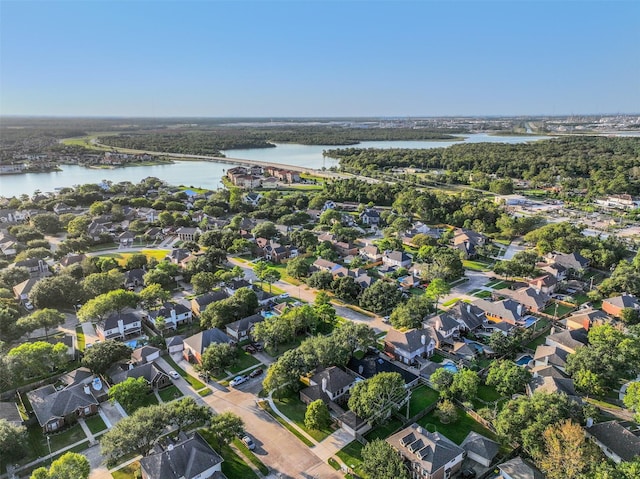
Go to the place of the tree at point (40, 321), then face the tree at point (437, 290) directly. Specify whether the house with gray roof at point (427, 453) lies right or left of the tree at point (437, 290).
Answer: right

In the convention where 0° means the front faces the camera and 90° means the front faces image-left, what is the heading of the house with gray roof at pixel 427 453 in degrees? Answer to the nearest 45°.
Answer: approximately 45°

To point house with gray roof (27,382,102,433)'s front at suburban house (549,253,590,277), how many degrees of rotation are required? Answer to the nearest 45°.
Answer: approximately 45° to its left

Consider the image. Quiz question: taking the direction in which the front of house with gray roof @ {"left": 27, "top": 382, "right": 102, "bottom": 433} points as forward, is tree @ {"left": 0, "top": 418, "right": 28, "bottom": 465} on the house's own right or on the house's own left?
on the house's own right

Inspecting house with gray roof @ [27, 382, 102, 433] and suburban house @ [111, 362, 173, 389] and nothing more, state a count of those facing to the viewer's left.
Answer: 0

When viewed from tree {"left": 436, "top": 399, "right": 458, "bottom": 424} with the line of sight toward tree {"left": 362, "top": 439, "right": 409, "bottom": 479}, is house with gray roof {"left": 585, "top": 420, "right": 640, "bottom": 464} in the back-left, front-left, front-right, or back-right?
back-left

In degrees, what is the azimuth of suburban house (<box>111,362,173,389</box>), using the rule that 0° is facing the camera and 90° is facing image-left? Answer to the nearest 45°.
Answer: approximately 315°

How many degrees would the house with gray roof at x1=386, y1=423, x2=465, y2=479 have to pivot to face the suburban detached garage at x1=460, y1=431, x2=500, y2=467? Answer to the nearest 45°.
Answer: approximately 180°

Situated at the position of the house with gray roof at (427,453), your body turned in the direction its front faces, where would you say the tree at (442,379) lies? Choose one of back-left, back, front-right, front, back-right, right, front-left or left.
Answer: back-right

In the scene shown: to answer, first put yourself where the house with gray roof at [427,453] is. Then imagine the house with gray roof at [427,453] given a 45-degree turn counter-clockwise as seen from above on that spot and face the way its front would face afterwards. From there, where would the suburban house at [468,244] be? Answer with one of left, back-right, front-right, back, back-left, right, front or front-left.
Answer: back
